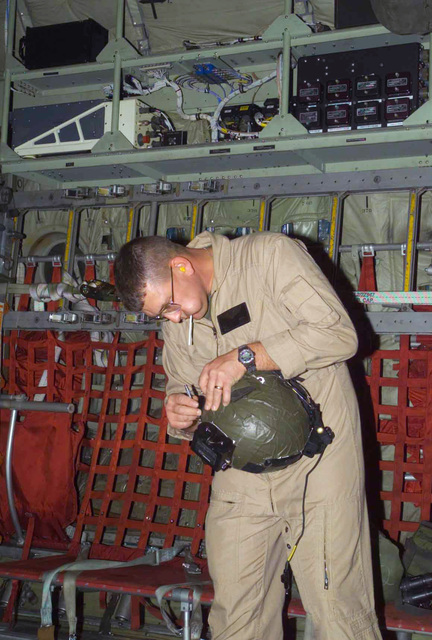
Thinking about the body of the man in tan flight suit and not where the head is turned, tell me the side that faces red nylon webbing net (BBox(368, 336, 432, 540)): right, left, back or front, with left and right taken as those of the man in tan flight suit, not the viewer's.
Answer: back

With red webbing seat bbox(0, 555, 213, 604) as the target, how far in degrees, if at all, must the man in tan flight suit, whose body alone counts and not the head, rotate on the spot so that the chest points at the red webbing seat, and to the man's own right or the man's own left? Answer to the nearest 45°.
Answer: approximately 90° to the man's own right

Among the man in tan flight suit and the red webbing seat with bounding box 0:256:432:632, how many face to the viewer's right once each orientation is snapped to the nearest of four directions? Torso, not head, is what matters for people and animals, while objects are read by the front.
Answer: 0

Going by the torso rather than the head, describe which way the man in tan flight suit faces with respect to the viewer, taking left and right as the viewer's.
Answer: facing the viewer and to the left of the viewer

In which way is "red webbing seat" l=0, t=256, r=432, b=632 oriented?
toward the camera

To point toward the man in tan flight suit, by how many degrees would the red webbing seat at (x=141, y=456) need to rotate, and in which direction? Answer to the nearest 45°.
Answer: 0° — it already faces them

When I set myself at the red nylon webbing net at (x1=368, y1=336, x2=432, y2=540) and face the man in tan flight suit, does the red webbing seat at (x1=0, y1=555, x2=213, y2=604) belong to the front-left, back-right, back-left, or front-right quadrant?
front-right
